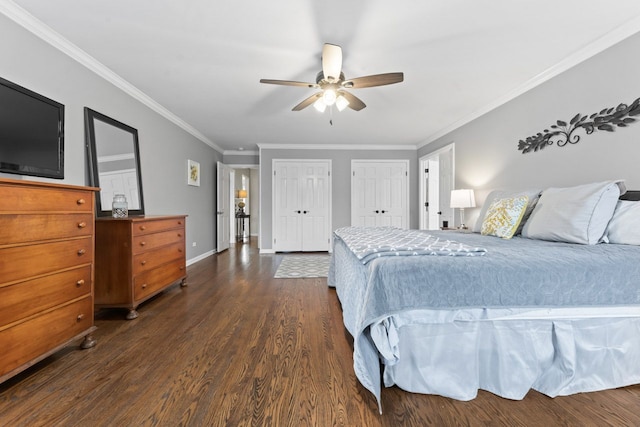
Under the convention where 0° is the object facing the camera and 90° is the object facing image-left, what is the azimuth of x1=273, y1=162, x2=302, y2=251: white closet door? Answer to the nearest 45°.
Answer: approximately 0°

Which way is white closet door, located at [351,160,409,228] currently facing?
toward the camera

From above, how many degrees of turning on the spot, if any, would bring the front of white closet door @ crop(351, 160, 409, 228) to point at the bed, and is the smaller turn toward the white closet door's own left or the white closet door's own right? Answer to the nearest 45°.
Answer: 0° — it already faces it

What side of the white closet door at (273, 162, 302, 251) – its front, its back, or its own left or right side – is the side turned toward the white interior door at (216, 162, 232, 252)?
right

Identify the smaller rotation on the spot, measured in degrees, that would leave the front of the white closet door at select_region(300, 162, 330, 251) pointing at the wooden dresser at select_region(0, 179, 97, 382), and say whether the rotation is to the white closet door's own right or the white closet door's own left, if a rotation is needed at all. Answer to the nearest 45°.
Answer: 0° — it already faces it

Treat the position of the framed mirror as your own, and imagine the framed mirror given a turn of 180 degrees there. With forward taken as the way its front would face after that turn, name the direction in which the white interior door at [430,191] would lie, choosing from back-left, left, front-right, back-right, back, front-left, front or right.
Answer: back-right

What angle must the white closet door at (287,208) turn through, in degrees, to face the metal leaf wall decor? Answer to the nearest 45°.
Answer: approximately 45° to its left

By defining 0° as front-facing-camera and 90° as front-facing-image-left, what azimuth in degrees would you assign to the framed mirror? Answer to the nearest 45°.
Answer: approximately 315°

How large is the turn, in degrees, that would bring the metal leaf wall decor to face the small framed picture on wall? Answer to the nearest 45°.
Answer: approximately 45° to its right

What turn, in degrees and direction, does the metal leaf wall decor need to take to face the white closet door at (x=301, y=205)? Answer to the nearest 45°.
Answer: approximately 45° to its right

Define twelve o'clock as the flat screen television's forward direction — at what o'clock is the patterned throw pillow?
The patterned throw pillow is roughly at 12 o'clock from the flat screen television.

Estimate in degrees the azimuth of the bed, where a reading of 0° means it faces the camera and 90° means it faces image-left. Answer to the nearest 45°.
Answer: approximately 45°

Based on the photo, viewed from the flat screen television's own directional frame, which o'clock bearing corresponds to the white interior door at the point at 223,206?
The white interior door is roughly at 9 o'clock from the flat screen television.

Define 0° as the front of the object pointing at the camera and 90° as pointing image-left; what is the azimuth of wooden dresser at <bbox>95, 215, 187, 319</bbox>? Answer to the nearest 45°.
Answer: approximately 315°

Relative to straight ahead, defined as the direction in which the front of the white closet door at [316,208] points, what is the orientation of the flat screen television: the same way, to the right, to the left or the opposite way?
to the left
